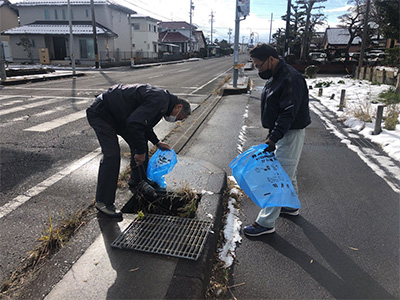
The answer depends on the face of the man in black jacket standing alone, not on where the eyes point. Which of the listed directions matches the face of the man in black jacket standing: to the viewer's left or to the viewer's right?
to the viewer's left

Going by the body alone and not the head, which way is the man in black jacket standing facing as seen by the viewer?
to the viewer's left

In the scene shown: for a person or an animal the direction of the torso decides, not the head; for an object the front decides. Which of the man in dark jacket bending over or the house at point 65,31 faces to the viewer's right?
the man in dark jacket bending over

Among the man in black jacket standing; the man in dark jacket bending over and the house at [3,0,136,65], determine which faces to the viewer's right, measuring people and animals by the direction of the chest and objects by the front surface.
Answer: the man in dark jacket bending over

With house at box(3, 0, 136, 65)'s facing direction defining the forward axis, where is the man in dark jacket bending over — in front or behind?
in front

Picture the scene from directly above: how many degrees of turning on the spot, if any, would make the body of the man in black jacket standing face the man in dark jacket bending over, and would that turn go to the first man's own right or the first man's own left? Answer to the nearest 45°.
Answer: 0° — they already face them

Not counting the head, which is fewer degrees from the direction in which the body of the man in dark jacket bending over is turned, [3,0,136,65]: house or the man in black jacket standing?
the man in black jacket standing

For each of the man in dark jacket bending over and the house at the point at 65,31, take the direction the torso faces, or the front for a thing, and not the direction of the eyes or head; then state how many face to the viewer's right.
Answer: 1

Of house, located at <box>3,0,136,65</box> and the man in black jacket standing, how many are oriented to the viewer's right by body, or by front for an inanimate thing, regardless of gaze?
0

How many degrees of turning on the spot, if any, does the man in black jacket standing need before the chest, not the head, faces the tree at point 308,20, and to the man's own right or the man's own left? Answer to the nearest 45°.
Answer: approximately 90° to the man's own right

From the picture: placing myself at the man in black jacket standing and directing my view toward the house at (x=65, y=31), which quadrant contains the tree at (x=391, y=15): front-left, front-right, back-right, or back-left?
front-right

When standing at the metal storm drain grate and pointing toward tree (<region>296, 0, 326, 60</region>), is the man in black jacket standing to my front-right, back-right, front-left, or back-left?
front-right

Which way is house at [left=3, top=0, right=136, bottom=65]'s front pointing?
toward the camera

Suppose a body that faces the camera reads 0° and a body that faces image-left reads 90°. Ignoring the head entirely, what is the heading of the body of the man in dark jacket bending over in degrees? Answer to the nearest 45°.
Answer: approximately 270°

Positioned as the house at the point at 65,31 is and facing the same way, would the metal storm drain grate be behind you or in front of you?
in front

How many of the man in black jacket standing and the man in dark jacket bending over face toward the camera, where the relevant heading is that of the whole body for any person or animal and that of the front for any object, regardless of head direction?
0
